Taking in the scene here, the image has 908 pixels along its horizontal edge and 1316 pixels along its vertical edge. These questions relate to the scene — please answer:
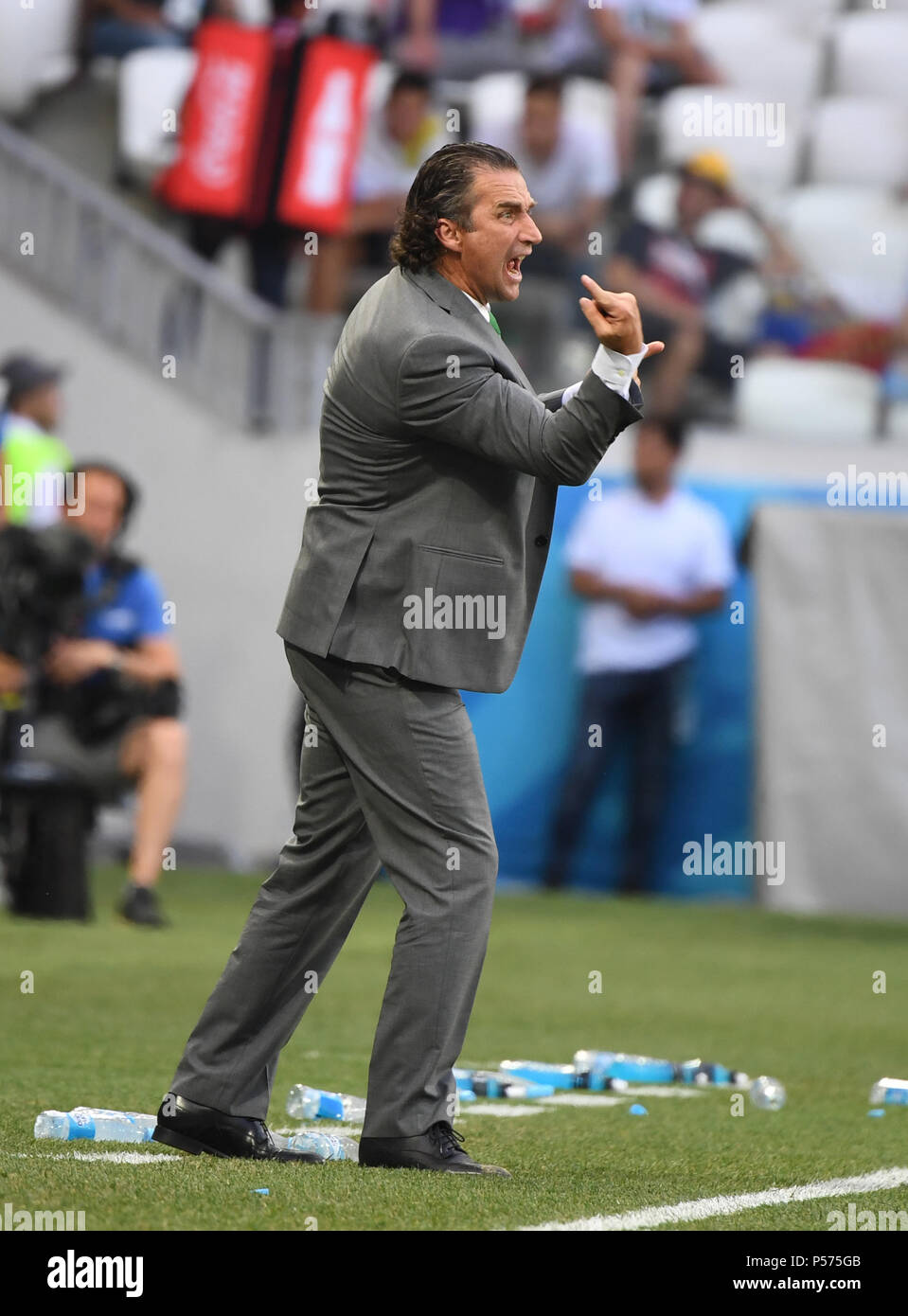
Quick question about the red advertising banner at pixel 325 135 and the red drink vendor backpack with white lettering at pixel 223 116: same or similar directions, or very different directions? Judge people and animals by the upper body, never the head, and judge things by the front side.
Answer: same or similar directions

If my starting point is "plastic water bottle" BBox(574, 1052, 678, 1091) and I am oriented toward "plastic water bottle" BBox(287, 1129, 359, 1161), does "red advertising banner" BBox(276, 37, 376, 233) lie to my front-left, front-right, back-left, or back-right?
back-right

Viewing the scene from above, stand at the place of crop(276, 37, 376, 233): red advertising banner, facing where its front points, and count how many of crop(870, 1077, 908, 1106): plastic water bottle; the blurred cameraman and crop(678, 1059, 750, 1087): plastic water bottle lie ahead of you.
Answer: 3

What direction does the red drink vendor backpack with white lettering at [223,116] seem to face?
toward the camera

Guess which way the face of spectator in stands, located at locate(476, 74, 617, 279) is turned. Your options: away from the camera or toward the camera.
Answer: toward the camera

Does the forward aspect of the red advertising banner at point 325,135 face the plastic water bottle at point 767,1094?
yes

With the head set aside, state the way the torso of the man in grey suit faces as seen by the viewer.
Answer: to the viewer's right

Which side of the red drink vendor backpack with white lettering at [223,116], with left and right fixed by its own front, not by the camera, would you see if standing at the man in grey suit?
front

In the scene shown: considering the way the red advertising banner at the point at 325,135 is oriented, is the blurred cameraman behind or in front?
in front

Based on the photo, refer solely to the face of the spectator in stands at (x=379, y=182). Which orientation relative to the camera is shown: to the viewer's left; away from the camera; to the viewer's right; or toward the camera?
toward the camera

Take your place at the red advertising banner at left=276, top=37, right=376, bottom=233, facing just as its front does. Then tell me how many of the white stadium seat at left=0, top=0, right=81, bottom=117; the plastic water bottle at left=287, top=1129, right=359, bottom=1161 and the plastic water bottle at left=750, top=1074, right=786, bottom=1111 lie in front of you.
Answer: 2

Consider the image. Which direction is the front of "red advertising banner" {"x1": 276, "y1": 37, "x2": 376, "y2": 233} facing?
toward the camera
